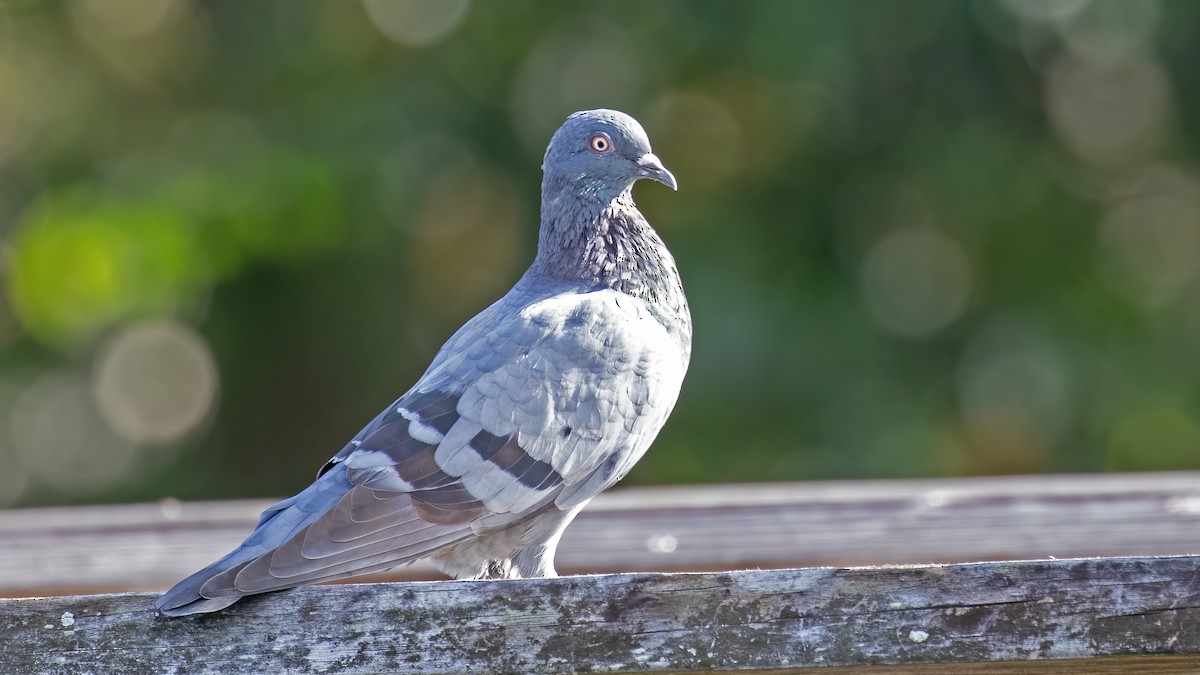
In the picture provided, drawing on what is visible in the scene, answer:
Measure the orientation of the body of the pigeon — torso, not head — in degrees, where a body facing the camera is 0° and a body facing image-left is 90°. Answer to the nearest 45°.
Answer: approximately 270°
